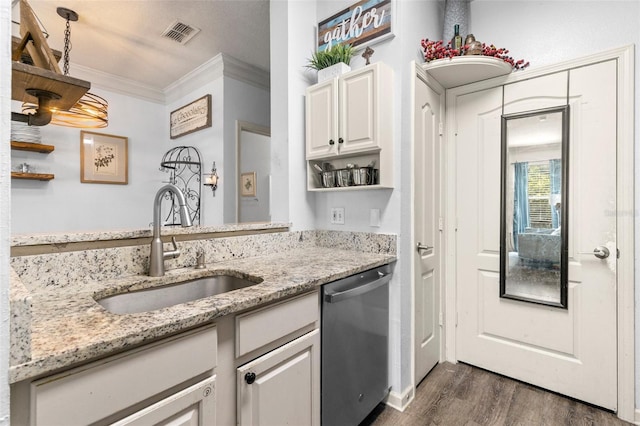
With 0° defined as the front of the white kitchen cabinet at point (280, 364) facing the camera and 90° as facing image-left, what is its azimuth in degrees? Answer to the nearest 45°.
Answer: approximately 315°

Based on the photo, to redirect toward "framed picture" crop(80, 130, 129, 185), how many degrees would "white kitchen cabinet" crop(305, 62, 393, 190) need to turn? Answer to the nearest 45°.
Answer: approximately 90° to its right

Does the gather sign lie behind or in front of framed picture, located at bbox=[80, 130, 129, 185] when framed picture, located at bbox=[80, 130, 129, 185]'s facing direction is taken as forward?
in front

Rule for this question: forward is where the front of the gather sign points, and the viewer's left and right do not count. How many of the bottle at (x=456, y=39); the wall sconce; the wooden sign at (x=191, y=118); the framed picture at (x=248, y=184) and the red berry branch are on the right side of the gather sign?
3

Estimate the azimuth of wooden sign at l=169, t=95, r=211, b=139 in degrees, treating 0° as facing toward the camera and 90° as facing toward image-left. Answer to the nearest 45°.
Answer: approximately 45°

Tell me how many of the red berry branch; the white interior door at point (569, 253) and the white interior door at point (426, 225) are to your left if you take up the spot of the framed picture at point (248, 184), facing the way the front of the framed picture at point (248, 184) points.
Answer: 3

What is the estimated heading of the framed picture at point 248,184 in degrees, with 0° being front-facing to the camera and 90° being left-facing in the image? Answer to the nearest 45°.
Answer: approximately 45°

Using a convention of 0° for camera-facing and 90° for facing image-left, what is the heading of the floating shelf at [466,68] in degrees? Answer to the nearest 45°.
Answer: approximately 0°
